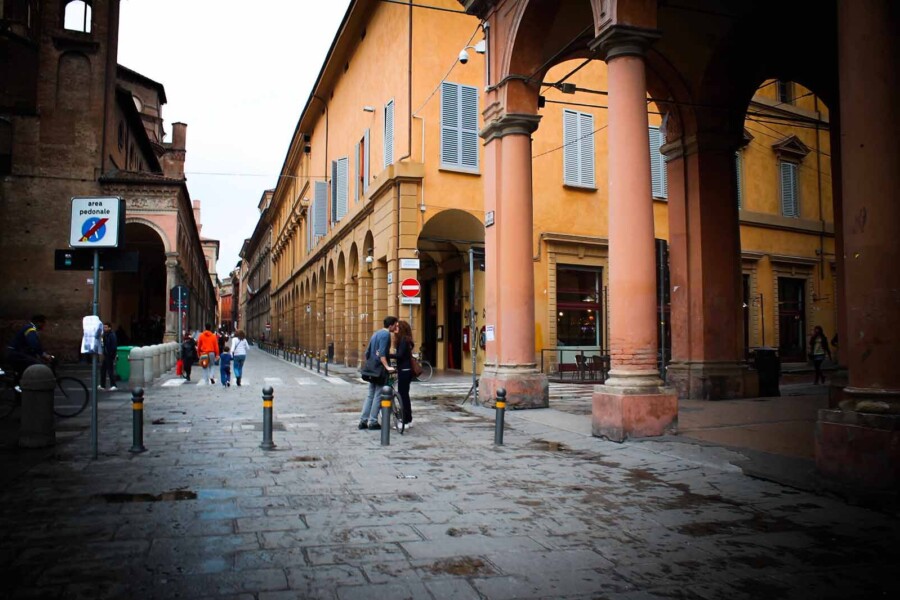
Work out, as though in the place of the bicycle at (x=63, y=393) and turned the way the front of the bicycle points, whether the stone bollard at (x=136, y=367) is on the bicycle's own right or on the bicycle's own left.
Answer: on the bicycle's own left

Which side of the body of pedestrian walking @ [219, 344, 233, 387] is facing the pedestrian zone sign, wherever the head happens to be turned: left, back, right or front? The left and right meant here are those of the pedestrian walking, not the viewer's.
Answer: back

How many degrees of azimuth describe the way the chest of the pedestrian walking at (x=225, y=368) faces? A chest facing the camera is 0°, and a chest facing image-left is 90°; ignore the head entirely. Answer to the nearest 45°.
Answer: approximately 180°

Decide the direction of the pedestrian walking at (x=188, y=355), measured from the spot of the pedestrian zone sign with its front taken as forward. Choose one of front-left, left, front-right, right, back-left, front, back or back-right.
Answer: back

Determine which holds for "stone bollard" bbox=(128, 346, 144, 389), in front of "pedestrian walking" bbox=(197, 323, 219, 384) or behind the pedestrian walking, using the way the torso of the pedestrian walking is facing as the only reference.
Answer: behind

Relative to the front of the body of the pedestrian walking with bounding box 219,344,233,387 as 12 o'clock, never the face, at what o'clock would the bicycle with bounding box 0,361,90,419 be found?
The bicycle is roughly at 7 o'clock from the pedestrian walking.

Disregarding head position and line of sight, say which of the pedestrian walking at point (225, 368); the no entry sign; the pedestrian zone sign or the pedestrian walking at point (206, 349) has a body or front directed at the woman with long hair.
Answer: the no entry sign

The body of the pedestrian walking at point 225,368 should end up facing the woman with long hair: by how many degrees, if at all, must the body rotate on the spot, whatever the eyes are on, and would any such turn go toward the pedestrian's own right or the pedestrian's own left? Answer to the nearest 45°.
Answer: approximately 180°

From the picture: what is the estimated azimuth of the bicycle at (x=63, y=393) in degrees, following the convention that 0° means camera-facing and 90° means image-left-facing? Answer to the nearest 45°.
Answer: approximately 270°

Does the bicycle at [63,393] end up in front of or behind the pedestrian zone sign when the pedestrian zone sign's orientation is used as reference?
behind

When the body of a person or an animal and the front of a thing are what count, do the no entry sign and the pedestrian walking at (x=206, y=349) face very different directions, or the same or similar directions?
very different directions

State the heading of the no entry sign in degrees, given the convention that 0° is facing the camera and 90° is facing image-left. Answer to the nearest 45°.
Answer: approximately 0°

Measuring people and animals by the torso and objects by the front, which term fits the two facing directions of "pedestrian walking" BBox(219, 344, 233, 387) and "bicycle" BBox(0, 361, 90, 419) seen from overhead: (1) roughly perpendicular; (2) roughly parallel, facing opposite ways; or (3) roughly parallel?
roughly perpendicular
